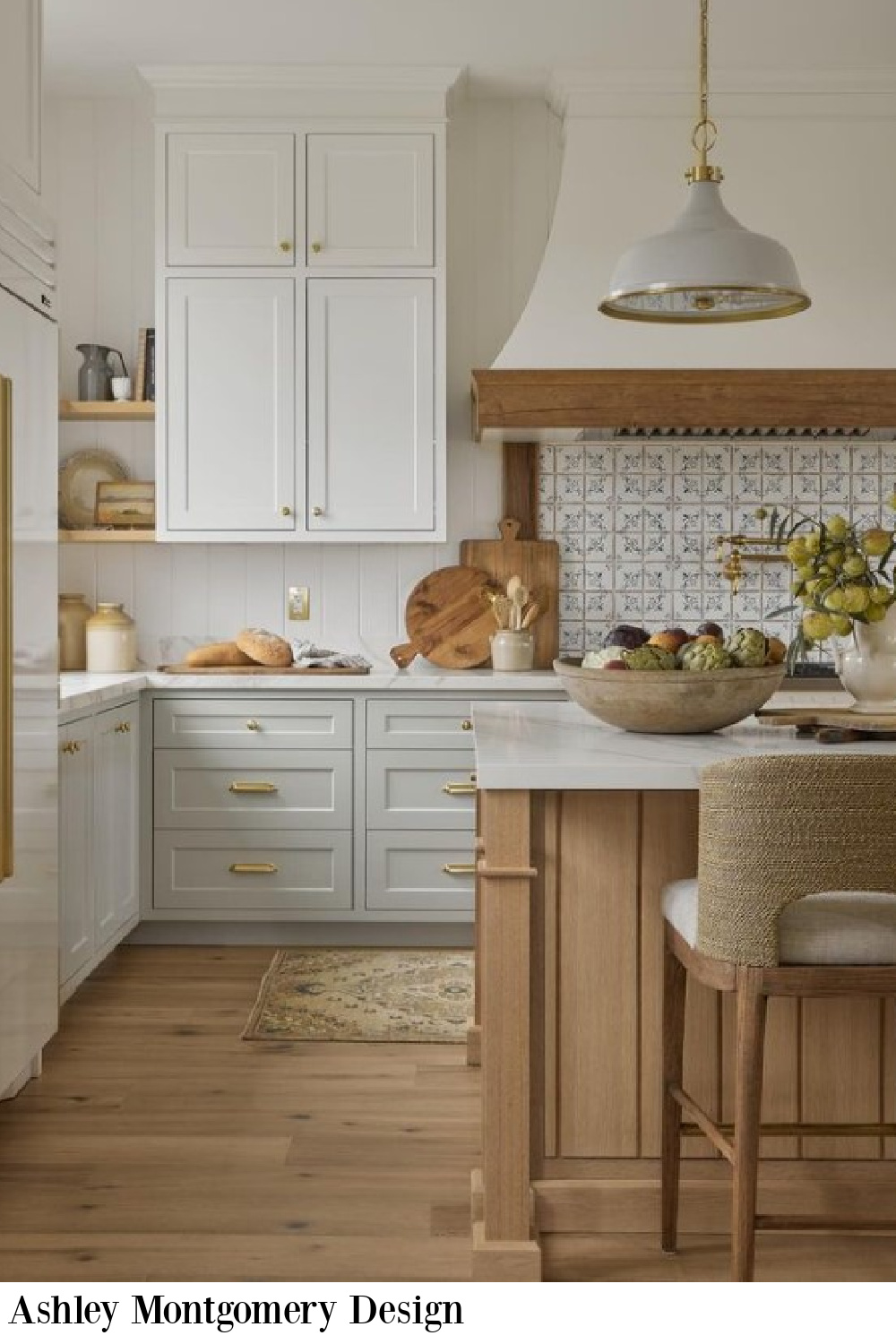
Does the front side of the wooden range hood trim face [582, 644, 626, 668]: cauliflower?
yes

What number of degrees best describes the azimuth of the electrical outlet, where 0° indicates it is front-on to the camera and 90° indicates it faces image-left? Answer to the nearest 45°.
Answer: approximately 0°

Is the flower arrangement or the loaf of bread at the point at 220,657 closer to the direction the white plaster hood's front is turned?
the flower arrangement

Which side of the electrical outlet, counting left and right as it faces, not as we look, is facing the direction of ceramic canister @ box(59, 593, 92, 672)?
right

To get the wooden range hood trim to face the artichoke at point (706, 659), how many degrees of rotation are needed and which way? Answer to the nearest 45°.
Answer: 0° — it already faces it

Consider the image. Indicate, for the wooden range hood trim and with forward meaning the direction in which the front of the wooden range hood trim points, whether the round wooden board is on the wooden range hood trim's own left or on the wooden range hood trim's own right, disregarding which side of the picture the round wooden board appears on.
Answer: on the wooden range hood trim's own right

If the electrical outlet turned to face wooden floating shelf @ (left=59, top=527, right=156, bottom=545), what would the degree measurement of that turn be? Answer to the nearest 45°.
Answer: approximately 90° to its right

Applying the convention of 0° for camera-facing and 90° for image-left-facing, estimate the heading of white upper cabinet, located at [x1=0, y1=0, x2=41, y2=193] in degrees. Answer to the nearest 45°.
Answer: approximately 270°

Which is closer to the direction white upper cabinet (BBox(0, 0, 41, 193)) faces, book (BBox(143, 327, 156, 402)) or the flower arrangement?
the flower arrangement

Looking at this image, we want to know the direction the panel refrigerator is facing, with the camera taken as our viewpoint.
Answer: facing to the right of the viewer

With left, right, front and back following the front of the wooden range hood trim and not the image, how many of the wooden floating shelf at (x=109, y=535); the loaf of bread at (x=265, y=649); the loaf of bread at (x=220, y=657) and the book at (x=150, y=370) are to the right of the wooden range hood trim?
4
